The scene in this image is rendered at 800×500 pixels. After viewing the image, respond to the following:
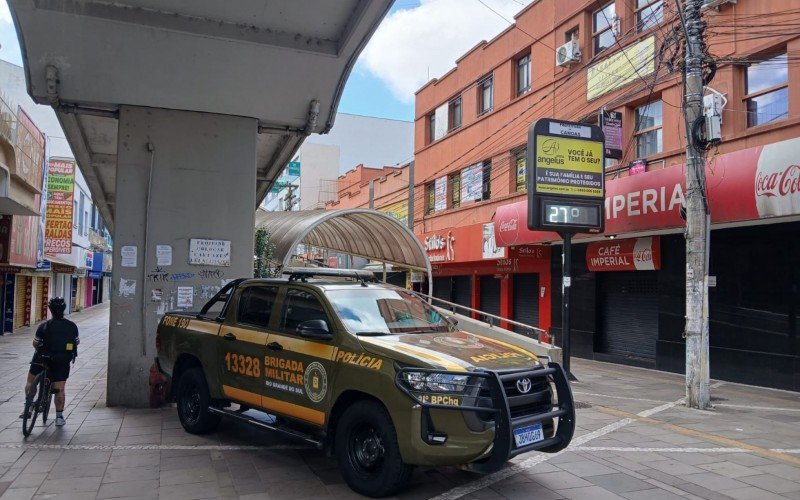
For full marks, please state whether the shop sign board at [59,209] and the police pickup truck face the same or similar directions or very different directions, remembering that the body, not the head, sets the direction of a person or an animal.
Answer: same or similar directions

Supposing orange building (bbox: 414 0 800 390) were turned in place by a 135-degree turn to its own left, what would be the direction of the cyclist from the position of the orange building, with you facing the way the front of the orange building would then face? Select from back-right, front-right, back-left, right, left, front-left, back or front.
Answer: back-right

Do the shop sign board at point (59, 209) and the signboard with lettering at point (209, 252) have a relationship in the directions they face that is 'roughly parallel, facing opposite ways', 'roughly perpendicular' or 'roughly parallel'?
roughly parallel

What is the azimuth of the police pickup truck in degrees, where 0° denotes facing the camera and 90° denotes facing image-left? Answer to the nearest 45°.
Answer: approximately 315°

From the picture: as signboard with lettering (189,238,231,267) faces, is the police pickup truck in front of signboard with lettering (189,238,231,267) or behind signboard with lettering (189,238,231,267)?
in front

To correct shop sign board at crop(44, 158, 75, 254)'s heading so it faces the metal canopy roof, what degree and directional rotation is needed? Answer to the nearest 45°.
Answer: approximately 45° to its left

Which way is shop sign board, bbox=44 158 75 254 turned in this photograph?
toward the camera

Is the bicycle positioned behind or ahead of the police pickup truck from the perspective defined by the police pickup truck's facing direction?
behind

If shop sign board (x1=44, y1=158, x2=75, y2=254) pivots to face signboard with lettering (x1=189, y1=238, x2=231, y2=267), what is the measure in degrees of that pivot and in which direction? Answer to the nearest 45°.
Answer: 0° — it already faces it

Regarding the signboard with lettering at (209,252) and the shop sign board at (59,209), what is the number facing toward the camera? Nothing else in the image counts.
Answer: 2

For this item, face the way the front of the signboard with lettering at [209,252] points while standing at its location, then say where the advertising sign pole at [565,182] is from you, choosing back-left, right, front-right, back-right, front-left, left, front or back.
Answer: left

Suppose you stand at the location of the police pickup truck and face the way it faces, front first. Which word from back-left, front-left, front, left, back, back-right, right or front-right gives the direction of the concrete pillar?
back

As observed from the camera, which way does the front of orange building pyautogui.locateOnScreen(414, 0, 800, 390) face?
facing the viewer and to the left of the viewer

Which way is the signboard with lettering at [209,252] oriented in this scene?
toward the camera

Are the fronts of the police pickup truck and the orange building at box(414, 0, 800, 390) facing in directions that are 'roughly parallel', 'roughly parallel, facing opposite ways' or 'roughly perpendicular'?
roughly perpendicular

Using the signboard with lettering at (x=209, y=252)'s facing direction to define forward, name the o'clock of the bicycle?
The bicycle is roughly at 2 o'clock from the signboard with lettering.

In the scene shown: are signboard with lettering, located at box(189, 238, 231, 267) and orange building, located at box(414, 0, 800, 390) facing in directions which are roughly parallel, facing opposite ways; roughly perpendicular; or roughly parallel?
roughly perpendicular
